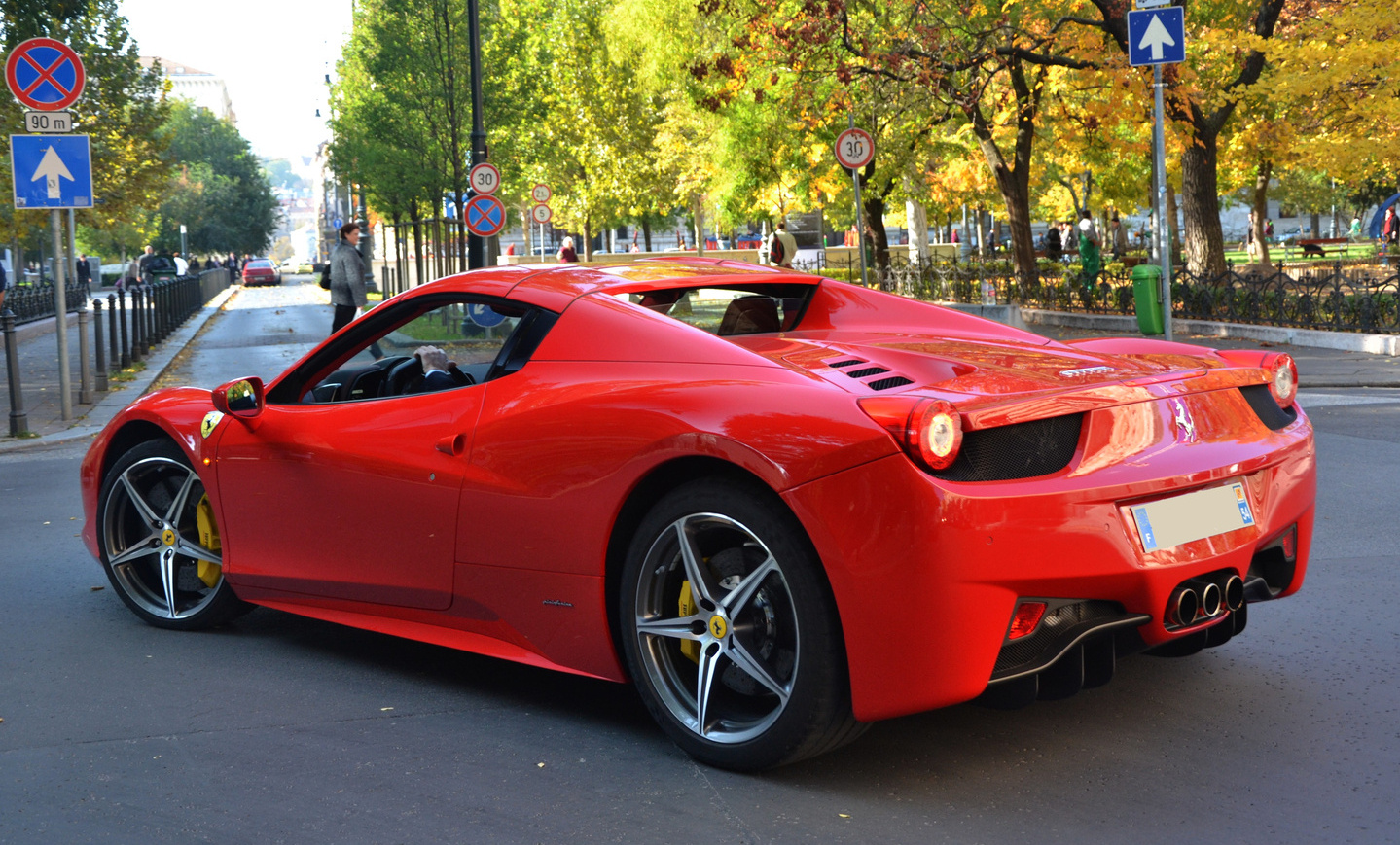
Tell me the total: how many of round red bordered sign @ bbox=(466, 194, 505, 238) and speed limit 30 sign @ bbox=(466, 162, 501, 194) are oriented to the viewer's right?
0

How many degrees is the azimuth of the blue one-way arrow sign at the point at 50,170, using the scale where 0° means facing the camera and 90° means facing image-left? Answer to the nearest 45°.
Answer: approximately 0°

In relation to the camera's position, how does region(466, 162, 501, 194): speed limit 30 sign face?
facing the viewer

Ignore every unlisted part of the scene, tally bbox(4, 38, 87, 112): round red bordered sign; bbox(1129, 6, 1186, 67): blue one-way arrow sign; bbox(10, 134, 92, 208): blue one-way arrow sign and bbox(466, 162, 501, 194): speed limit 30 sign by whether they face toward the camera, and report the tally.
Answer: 4

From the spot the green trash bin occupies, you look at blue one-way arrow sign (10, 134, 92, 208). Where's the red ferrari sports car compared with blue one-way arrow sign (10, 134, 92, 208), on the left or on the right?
left

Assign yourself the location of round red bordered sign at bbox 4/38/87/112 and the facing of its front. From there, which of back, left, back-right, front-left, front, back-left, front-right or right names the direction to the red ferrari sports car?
front

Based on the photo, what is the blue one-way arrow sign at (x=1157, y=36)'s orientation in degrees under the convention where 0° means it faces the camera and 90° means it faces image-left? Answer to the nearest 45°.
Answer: approximately 0°

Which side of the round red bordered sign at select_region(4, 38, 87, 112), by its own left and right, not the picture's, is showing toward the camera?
front

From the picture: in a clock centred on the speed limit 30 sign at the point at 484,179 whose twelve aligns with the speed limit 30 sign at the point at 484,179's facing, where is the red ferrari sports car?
The red ferrari sports car is roughly at 12 o'clock from the speed limit 30 sign.

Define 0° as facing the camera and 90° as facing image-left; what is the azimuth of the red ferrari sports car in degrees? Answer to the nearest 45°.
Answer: approximately 135°

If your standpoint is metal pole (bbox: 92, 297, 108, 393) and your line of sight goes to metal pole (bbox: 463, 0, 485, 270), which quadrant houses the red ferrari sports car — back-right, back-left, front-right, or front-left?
back-right
